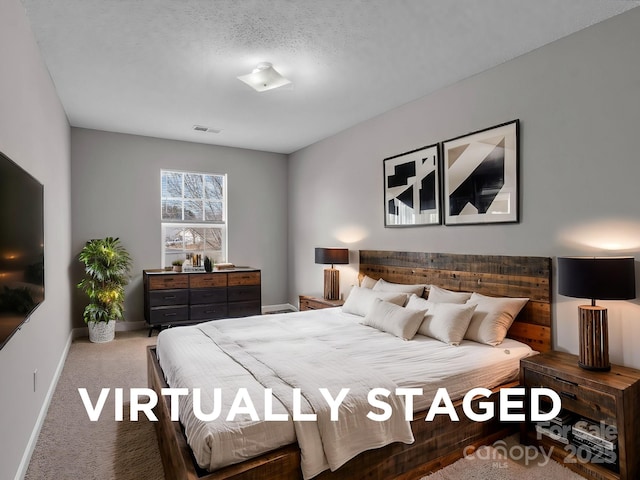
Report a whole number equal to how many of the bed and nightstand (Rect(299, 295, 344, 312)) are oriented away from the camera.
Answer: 0

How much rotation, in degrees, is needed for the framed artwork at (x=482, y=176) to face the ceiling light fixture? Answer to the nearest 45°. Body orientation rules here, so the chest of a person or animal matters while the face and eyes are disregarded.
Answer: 0° — it already faces it

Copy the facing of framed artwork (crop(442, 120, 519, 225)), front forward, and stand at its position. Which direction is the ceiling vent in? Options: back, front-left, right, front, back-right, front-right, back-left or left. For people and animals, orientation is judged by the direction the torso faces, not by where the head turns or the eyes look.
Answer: front-right

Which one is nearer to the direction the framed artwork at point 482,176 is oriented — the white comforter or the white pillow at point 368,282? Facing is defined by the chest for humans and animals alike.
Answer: the white comforter

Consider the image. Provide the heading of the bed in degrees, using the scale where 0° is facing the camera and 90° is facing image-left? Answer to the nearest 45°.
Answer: approximately 45°

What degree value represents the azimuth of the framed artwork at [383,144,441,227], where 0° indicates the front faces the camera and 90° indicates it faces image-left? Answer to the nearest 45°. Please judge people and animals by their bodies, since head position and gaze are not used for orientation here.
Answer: approximately 45°

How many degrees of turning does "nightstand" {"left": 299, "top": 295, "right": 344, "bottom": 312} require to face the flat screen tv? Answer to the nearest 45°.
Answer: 0° — it already faces it

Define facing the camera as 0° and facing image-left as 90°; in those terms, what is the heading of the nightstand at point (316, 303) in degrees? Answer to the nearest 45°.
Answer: approximately 45°

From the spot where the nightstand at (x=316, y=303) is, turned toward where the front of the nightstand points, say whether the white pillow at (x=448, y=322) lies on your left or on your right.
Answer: on your left

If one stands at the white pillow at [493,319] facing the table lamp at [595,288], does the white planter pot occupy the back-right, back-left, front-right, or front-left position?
back-right
